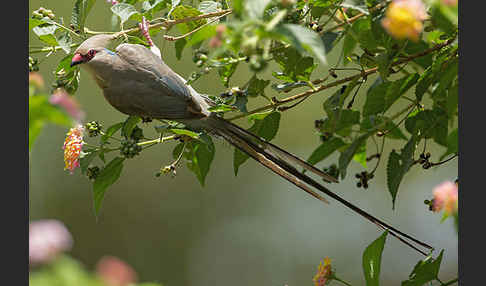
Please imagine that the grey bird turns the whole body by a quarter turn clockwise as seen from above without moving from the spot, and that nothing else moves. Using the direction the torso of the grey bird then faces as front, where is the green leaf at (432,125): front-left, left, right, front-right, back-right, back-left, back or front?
back-right

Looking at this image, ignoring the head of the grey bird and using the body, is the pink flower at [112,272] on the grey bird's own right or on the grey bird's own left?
on the grey bird's own left

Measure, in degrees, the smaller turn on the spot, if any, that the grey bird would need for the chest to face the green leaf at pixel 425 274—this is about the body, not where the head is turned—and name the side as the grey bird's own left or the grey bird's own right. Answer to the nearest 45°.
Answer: approximately 135° to the grey bird's own left

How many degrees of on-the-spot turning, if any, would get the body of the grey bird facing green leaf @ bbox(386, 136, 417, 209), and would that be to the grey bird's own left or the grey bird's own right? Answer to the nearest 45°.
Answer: approximately 135° to the grey bird's own left

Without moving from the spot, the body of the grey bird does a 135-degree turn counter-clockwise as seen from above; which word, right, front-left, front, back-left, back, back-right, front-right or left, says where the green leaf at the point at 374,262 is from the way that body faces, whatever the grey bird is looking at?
front

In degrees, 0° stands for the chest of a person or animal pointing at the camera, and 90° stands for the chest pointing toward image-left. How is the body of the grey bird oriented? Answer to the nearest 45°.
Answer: approximately 90°
